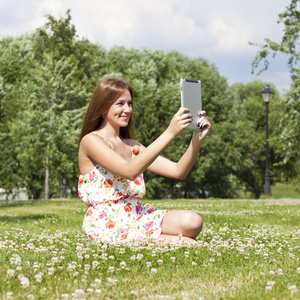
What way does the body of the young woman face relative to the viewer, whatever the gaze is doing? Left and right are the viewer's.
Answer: facing the viewer and to the right of the viewer

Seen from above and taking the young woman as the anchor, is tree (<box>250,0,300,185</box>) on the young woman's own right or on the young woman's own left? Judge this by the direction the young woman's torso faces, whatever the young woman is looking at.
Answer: on the young woman's own left

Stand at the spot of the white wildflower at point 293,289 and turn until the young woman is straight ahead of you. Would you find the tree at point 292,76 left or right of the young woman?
right

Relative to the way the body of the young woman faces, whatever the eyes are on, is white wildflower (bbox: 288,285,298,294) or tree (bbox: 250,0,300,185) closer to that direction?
the white wildflower

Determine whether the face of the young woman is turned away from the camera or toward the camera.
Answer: toward the camera

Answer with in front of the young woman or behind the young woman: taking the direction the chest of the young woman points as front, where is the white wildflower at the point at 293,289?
in front
